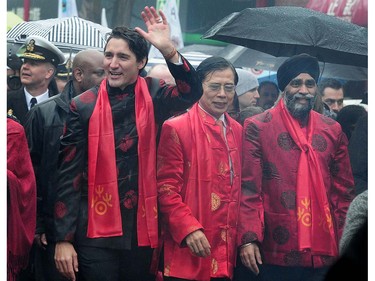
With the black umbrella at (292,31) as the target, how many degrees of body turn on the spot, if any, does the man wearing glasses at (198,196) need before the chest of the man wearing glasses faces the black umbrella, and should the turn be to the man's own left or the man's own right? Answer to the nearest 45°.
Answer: approximately 90° to the man's own left

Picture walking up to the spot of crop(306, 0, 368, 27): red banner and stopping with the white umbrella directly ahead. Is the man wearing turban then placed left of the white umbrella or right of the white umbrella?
left

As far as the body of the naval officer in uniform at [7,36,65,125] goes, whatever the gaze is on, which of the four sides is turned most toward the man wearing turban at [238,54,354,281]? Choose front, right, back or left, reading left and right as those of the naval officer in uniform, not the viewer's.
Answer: left

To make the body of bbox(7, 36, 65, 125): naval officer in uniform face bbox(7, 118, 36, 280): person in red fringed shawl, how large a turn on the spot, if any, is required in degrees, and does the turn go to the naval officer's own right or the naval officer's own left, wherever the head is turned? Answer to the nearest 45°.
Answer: approximately 45° to the naval officer's own left

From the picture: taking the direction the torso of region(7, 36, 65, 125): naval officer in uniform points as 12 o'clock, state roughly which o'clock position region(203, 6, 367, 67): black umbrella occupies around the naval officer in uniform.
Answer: The black umbrella is roughly at 8 o'clock from the naval officer in uniform.

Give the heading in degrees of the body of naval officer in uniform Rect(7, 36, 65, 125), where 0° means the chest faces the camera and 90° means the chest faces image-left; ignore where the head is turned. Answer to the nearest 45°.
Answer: approximately 45°

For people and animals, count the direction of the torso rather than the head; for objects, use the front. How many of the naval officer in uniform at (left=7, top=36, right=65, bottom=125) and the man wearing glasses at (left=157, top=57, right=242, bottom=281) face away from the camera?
0

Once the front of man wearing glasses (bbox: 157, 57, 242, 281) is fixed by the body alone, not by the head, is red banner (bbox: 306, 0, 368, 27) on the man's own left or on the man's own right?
on the man's own left
